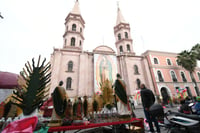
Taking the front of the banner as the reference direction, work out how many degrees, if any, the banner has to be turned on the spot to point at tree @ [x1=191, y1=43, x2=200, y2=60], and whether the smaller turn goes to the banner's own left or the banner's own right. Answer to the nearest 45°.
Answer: approximately 90° to the banner's own left

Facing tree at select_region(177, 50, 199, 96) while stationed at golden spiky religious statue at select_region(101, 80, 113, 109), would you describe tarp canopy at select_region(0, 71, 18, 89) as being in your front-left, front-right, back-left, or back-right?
back-left

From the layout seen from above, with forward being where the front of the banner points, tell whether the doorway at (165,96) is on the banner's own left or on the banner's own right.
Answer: on the banner's own left

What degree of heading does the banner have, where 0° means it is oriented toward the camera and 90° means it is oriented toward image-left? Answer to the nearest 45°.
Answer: approximately 0°
